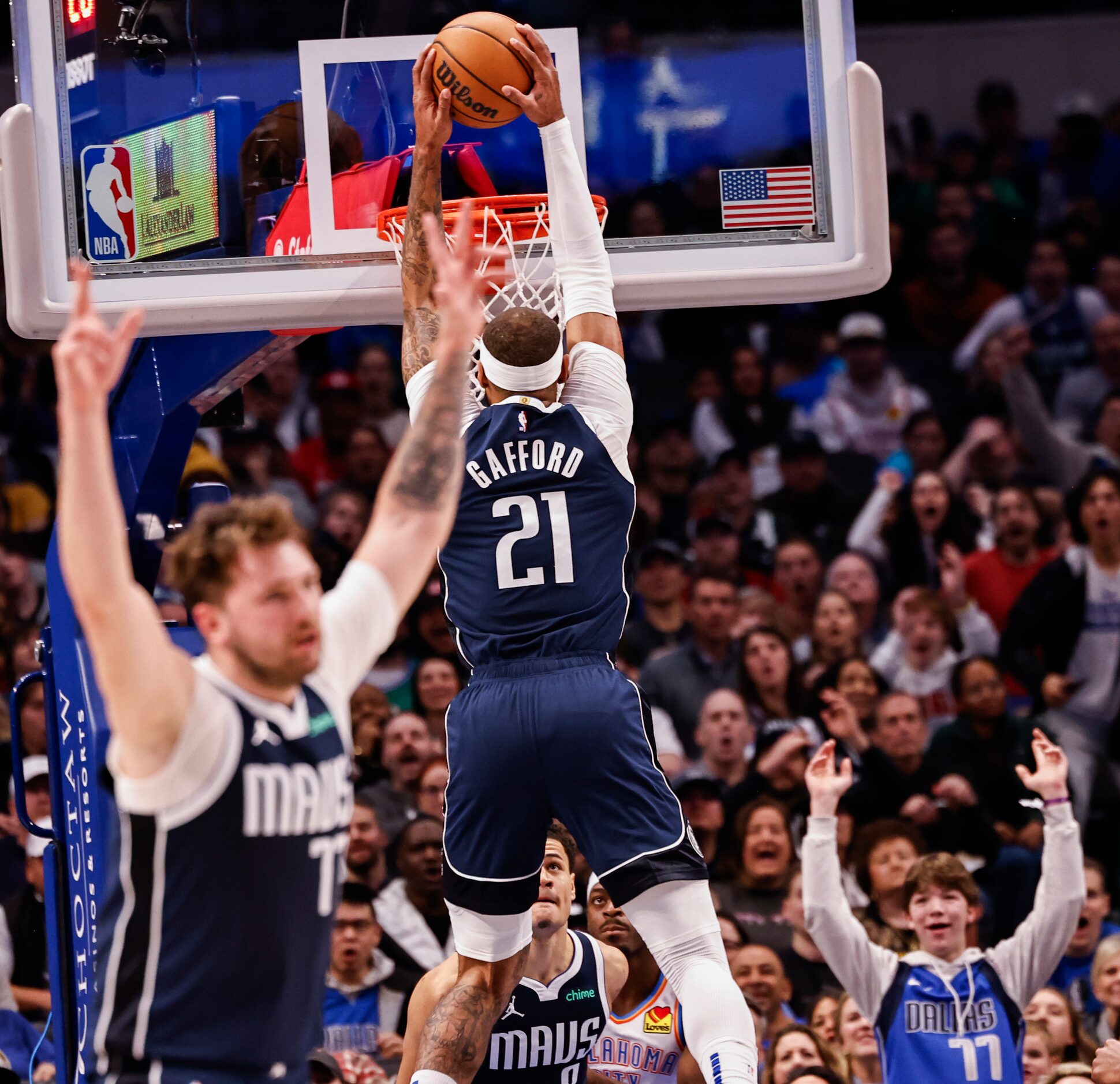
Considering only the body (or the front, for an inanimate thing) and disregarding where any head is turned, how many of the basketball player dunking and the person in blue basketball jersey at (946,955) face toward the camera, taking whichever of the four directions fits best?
1

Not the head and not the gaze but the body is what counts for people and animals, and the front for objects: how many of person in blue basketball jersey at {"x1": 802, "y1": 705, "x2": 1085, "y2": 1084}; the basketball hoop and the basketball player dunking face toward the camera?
2

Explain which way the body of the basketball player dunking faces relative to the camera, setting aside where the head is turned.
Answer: away from the camera

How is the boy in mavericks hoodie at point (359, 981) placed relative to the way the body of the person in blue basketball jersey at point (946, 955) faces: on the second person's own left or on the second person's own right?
on the second person's own right

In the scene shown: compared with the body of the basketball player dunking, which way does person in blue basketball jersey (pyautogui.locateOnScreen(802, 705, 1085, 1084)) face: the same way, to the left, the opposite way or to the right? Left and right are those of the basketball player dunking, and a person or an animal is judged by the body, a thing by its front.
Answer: the opposite way

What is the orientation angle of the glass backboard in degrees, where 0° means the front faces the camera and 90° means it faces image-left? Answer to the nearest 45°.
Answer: approximately 0°
